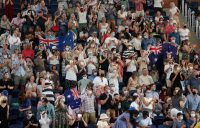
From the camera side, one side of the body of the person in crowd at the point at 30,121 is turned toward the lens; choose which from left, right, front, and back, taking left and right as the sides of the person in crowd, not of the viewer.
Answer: front

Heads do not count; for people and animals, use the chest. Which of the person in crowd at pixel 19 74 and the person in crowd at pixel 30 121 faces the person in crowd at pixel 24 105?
the person in crowd at pixel 19 74

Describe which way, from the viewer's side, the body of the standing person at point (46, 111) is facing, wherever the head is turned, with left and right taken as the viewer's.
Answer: facing the viewer and to the left of the viewer

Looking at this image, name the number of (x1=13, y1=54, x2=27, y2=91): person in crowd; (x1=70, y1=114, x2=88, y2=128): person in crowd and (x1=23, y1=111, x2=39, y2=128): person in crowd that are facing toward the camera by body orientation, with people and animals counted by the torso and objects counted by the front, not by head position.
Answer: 3

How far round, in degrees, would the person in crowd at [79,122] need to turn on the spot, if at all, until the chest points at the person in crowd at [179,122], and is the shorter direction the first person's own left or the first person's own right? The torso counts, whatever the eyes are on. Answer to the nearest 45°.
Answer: approximately 90° to the first person's own left

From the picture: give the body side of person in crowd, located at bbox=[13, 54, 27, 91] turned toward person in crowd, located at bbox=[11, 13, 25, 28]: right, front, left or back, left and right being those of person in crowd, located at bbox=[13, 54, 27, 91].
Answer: back

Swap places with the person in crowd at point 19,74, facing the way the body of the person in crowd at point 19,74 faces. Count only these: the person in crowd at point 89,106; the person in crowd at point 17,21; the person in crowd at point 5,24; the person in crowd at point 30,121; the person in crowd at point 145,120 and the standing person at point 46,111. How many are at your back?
2

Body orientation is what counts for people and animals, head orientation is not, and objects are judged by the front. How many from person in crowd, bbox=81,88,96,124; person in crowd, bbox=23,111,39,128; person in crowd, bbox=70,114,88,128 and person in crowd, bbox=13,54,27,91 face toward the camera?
4

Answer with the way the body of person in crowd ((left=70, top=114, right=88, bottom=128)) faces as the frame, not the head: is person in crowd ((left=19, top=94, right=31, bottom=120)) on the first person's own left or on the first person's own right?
on the first person's own right

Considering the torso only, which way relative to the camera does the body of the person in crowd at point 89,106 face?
toward the camera
